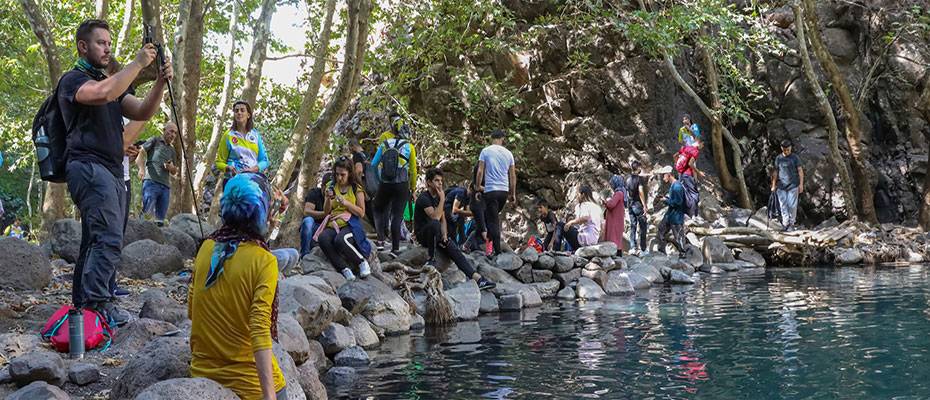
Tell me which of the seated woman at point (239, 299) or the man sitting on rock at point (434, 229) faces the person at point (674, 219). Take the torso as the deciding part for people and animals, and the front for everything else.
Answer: the seated woman

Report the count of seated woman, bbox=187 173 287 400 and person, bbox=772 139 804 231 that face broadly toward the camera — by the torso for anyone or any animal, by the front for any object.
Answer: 1

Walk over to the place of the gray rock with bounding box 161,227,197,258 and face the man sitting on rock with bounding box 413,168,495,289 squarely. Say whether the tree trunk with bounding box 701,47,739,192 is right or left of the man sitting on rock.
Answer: left

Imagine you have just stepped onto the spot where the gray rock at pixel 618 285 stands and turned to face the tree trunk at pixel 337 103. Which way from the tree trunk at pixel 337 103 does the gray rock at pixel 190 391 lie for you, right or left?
left

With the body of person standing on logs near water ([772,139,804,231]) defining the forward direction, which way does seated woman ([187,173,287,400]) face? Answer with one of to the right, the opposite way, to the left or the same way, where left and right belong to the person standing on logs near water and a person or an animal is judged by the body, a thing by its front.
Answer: the opposite way

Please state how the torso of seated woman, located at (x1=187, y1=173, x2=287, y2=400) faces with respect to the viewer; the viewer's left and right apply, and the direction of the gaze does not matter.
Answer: facing away from the viewer and to the right of the viewer

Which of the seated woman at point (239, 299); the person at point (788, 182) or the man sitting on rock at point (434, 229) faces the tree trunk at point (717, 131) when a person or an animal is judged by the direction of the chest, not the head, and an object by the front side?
the seated woman

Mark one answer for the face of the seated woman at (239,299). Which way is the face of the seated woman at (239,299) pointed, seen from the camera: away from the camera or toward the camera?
away from the camera
